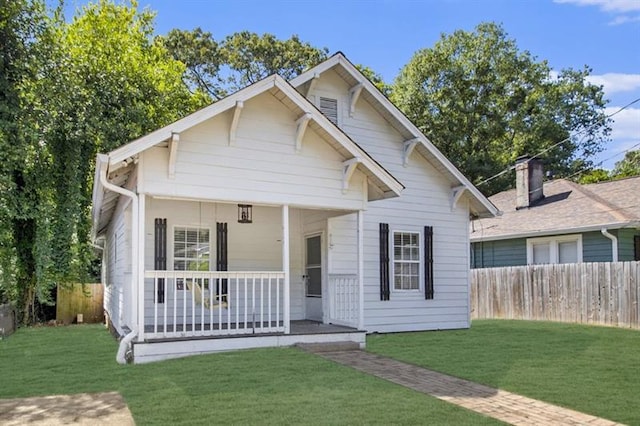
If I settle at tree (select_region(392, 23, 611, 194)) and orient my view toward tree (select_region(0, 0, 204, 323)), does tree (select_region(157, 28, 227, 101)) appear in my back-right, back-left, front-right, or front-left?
front-right

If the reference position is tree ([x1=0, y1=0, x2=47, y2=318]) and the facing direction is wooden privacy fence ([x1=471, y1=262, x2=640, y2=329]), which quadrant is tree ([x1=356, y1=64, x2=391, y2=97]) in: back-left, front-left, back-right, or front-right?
front-left

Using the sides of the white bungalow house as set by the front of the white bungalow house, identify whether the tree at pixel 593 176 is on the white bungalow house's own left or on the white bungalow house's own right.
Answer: on the white bungalow house's own left

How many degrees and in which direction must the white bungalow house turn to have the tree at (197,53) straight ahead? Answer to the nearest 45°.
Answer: approximately 135° to its left

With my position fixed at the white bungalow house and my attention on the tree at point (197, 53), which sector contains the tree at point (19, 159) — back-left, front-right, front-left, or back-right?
front-left

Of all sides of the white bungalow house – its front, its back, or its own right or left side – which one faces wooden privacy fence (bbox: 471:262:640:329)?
left

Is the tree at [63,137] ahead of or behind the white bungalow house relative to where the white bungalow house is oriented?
behind

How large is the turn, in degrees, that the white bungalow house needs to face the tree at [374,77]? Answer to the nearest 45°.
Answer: approximately 135° to its left

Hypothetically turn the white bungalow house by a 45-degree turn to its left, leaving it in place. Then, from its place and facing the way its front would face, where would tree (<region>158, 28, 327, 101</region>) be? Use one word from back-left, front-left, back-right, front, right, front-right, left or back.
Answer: left

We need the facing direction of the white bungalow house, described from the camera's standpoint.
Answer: facing the viewer and to the right of the viewer

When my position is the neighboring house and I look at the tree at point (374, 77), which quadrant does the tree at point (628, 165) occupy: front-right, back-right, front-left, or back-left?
front-right

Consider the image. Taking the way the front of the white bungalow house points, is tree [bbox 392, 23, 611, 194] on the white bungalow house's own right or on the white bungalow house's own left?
on the white bungalow house's own left
